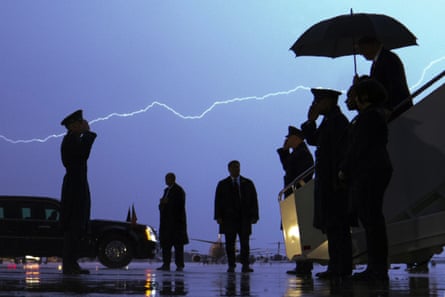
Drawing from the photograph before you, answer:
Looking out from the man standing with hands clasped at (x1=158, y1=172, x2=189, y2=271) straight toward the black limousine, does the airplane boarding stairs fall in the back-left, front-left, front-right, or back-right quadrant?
back-left

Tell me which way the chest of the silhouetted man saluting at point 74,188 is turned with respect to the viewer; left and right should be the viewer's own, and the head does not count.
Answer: facing to the right of the viewer

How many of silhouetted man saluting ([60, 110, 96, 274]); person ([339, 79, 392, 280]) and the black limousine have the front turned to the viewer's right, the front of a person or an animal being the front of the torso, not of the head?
2

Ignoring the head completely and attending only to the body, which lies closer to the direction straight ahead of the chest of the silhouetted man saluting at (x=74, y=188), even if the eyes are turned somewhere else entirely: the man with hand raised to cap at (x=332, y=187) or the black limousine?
the man with hand raised to cap

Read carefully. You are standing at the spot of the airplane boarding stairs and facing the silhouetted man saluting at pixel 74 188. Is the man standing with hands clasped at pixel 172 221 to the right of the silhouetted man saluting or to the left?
right

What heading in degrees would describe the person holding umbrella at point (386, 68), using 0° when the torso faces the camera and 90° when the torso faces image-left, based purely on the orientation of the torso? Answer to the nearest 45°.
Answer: approximately 90°

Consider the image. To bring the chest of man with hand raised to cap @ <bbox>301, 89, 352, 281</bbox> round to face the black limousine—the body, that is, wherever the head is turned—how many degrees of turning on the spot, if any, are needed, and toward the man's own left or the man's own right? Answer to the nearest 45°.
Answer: approximately 45° to the man's own right

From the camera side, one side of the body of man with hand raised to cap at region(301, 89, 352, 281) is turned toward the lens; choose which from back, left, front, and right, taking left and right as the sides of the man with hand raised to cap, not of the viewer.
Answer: left

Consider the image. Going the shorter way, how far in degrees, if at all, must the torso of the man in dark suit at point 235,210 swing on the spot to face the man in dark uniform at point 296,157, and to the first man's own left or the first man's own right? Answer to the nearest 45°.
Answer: approximately 45° to the first man's own left

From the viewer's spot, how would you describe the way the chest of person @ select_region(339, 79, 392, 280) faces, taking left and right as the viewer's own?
facing to the left of the viewer

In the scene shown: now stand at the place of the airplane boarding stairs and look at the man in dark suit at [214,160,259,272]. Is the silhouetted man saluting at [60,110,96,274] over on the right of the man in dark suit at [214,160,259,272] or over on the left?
left

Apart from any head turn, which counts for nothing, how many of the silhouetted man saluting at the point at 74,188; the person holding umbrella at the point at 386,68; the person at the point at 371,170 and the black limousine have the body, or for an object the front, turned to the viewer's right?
2
